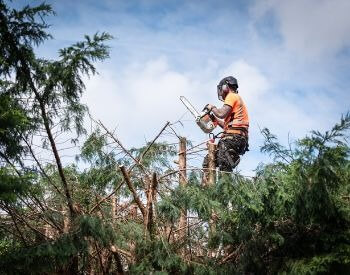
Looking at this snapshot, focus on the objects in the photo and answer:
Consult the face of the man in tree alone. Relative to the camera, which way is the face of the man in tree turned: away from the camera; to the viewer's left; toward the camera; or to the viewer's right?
to the viewer's left

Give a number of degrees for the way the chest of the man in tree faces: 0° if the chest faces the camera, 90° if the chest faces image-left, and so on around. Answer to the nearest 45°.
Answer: approximately 90°
